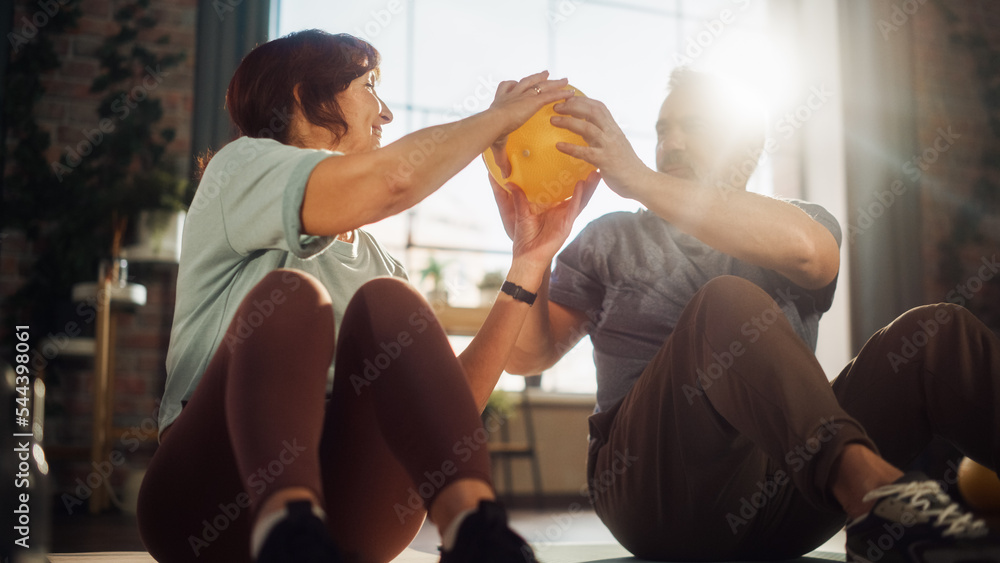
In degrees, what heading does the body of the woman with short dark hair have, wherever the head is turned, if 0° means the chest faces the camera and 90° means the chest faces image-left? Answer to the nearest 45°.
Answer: approximately 315°

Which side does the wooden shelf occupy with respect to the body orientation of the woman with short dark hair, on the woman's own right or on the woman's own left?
on the woman's own left

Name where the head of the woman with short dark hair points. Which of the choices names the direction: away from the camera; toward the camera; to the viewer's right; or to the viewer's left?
to the viewer's right

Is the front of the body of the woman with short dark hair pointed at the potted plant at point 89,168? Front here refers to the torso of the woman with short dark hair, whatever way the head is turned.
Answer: no

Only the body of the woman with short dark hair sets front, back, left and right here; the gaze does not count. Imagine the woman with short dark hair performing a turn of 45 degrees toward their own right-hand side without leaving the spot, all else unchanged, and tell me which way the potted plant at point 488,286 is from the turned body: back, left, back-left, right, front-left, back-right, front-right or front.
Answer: back

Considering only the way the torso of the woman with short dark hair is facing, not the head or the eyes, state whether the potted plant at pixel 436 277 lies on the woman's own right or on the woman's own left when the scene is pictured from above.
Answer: on the woman's own left
